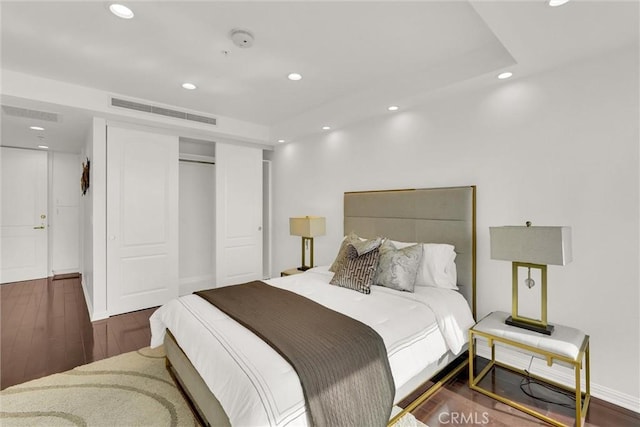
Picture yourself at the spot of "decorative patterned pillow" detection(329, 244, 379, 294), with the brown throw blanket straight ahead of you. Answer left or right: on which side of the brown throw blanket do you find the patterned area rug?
right

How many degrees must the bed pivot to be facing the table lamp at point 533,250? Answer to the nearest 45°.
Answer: approximately 135° to its left

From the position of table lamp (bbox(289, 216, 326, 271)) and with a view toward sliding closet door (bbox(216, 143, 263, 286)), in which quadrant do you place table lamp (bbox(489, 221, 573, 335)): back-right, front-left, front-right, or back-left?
back-left

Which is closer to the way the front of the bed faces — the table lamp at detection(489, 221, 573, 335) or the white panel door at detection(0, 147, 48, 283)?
the white panel door

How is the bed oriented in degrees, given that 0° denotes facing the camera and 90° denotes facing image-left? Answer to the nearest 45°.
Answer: approximately 45°

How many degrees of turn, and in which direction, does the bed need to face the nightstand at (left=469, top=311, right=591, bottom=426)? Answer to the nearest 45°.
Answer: approximately 135° to its left

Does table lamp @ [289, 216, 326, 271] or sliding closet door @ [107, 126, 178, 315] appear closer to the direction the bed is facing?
the sliding closet door

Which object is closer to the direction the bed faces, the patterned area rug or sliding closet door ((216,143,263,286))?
the patterned area rug

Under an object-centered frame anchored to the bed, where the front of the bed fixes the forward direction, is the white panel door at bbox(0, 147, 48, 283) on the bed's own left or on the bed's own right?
on the bed's own right

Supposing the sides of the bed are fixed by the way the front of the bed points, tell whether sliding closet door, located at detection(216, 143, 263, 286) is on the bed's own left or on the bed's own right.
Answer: on the bed's own right

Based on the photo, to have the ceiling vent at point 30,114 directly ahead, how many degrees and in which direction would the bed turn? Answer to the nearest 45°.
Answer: approximately 45° to its right

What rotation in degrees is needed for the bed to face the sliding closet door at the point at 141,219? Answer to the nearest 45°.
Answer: approximately 90° to its right
